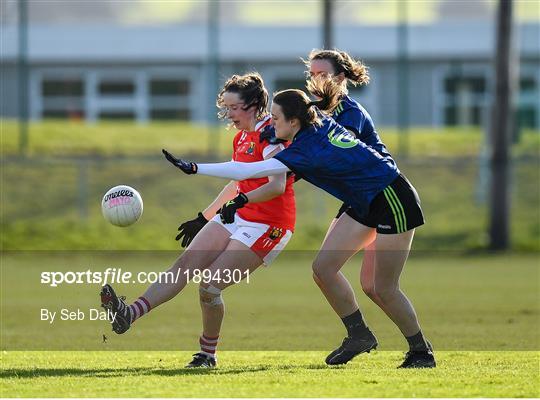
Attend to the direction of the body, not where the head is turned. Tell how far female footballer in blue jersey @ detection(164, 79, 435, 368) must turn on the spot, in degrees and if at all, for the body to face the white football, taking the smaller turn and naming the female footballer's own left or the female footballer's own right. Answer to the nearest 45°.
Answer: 0° — they already face it

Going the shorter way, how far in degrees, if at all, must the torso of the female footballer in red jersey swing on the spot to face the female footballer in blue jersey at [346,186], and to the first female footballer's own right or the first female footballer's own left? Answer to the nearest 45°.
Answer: approximately 90° to the first female footballer's own left

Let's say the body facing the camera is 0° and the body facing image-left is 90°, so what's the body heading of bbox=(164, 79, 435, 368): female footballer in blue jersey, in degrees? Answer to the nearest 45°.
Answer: approximately 90°

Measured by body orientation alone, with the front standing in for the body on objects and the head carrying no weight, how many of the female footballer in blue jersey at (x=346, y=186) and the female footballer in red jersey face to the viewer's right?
0
